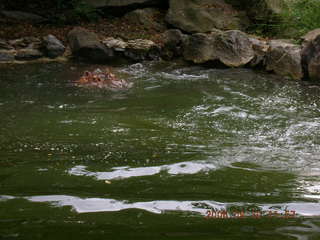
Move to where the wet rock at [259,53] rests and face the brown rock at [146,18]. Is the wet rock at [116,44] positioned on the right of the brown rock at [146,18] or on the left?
left

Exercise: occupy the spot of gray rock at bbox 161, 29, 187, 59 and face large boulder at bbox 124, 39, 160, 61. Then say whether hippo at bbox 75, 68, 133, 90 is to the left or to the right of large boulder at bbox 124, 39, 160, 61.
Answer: left
